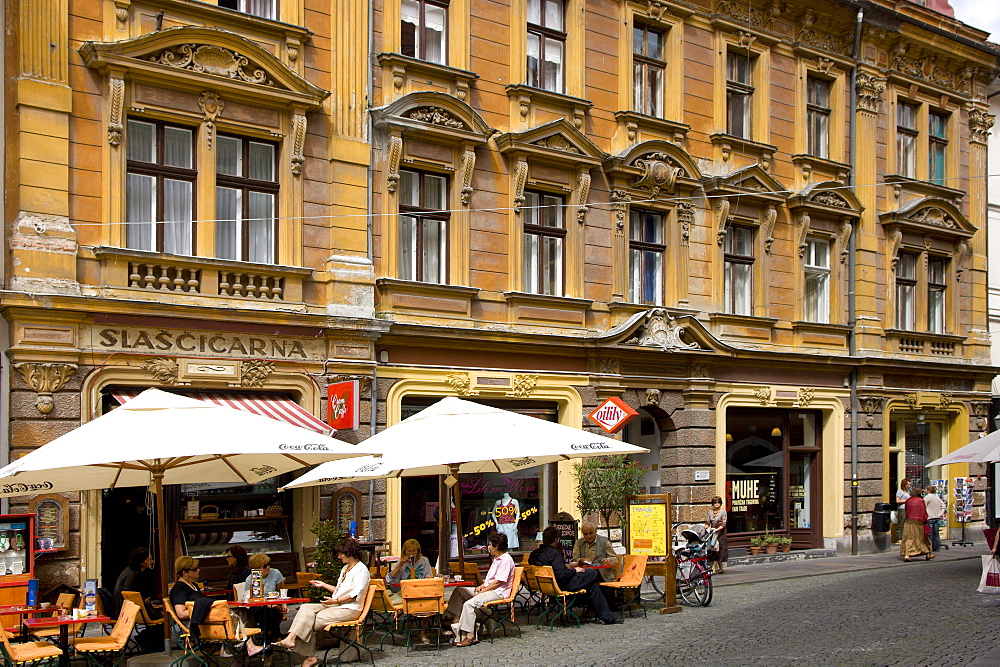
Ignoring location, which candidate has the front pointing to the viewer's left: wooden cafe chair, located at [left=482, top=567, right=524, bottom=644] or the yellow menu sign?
the wooden cafe chair

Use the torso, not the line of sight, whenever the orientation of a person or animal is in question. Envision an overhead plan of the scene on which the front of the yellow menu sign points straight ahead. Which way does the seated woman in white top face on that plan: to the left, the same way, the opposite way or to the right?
to the right

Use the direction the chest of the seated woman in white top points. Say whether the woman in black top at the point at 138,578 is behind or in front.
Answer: in front

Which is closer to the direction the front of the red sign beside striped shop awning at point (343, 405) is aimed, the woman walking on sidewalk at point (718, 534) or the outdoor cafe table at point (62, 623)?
the outdoor cafe table

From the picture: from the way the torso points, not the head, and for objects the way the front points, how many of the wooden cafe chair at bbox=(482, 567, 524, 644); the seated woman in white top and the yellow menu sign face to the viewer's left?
2

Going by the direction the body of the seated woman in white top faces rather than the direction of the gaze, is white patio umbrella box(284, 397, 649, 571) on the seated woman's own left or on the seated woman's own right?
on the seated woman's own right

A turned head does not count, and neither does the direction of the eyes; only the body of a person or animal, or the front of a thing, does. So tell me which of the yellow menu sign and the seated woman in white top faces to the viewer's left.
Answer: the seated woman in white top

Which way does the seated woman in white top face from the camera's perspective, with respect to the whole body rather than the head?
to the viewer's left

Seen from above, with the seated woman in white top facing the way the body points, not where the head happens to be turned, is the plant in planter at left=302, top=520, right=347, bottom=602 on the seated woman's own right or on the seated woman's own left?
on the seated woman's own right

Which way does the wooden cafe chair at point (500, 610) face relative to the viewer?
to the viewer's left
